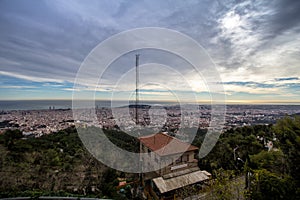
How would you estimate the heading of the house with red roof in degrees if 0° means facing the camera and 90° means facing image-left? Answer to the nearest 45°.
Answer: approximately 315°

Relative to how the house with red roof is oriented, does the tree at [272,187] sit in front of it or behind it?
in front
